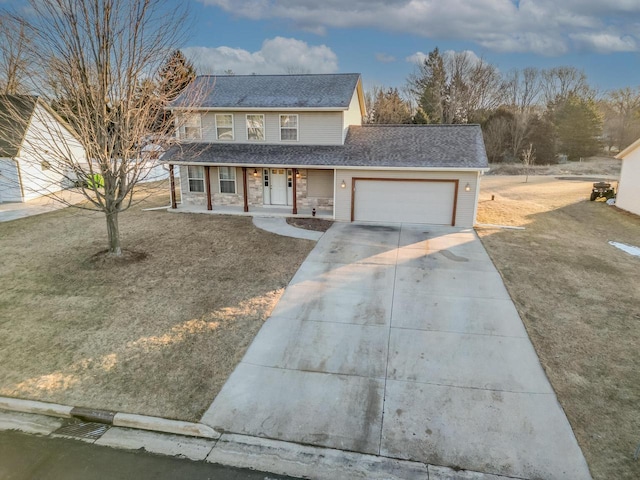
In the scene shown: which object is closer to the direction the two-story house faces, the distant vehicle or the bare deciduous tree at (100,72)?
the bare deciduous tree

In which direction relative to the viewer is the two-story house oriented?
toward the camera

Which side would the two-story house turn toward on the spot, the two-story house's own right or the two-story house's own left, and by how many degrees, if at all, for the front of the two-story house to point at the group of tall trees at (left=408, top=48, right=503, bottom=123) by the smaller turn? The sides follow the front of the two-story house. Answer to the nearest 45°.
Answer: approximately 135° to the two-story house's own left

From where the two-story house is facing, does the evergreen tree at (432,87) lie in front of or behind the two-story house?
behind

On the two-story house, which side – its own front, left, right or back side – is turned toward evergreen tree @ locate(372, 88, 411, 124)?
back

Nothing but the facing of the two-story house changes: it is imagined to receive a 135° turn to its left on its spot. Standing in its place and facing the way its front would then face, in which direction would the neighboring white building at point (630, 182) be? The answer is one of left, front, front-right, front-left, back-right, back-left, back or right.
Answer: front-right

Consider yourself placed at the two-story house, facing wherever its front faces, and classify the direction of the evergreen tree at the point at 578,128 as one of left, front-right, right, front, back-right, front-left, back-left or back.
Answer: back-left

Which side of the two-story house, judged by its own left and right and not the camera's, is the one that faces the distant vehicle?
left
